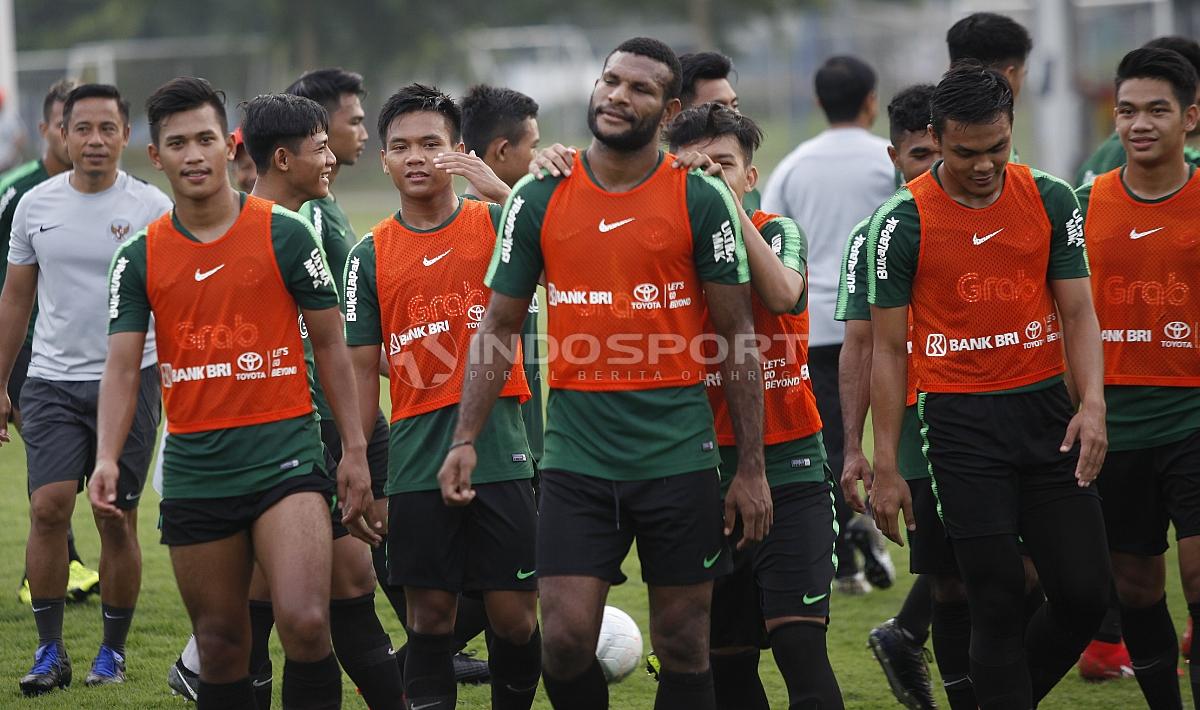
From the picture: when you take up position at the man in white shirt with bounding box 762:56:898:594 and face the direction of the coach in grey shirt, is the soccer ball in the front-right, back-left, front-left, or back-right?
front-left

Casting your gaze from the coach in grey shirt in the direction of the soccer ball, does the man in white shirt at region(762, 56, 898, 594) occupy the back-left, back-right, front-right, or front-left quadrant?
front-left

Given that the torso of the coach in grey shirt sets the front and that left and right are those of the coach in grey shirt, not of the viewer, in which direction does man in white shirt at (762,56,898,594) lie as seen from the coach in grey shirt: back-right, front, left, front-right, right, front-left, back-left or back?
left

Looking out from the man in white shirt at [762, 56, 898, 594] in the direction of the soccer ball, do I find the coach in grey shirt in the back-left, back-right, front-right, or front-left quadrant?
front-right

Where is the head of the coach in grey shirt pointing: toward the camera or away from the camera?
toward the camera

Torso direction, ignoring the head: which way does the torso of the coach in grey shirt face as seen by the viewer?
toward the camera

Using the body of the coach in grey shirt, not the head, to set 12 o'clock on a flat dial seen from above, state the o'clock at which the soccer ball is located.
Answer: The soccer ball is roughly at 10 o'clock from the coach in grey shirt.
